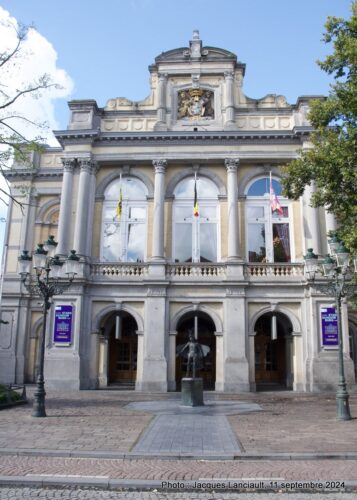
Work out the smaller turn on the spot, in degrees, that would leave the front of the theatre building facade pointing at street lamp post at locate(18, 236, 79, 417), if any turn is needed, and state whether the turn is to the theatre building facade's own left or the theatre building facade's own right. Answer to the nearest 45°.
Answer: approximately 45° to the theatre building facade's own right

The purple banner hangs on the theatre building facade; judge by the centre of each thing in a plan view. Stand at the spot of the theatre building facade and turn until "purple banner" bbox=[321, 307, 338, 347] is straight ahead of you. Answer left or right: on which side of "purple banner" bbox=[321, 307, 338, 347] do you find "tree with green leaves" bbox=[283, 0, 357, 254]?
right

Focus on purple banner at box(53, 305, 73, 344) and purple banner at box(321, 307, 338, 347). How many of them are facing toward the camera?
2

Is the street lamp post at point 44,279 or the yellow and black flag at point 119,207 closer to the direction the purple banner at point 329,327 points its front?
the street lamp post

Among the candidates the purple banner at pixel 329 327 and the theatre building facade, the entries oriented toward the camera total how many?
2

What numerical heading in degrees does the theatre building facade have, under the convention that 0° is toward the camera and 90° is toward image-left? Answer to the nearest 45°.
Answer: approximately 0°

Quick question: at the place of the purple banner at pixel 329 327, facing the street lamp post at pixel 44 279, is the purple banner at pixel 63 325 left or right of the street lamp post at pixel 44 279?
right

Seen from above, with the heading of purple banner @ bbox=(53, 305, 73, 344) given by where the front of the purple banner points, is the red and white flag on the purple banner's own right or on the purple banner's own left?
on the purple banner's own left

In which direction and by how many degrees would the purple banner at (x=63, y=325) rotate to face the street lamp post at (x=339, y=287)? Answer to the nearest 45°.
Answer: approximately 45° to its left

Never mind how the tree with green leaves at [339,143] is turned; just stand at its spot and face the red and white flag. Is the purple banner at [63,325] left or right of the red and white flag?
left

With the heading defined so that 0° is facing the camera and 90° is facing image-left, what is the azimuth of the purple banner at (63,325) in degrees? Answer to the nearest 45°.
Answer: approximately 0°
